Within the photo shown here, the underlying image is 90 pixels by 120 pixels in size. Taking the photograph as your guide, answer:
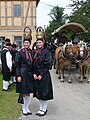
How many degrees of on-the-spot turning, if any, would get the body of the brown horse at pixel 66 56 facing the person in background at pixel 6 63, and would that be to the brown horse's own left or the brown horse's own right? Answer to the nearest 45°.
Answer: approximately 90° to the brown horse's own right

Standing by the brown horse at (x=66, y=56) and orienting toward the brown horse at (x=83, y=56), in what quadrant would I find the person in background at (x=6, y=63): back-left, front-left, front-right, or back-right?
back-right

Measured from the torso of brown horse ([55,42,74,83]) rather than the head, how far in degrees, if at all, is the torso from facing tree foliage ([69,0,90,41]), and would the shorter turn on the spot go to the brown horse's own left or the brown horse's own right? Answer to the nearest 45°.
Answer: approximately 135° to the brown horse's own left
